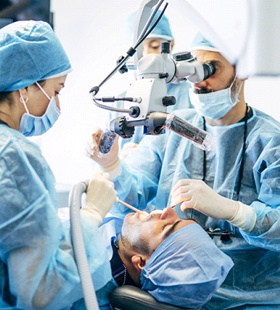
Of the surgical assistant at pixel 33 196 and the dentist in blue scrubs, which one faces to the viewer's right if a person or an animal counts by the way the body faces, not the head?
the surgical assistant

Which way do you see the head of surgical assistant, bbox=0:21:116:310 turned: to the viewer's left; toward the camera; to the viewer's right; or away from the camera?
to the viewer's right

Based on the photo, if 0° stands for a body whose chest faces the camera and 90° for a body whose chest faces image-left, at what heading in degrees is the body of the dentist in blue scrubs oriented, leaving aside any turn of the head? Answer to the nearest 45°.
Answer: approximately 45°

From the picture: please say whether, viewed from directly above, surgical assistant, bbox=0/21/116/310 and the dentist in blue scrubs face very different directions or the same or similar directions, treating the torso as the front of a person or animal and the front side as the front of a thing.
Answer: very different directions

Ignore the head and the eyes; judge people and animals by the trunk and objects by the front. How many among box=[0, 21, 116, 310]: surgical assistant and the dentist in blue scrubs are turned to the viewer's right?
1

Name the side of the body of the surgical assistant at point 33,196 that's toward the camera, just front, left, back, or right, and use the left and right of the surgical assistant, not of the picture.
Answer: right
